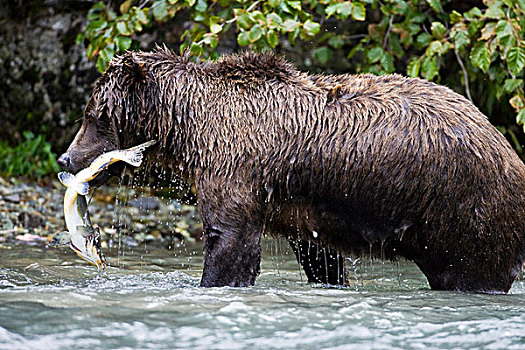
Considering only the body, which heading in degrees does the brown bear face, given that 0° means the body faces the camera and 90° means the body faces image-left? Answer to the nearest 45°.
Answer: approximately 90°

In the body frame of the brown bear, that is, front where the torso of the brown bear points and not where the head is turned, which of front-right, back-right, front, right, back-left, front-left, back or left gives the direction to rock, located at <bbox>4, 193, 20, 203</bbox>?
front-right

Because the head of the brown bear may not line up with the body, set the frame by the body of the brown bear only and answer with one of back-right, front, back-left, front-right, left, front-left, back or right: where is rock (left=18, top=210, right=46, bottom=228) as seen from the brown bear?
front-right

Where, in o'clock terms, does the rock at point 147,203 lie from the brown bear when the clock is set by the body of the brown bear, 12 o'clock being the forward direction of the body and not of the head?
The rock is roughly at 2 o'clock from the brown bear.
